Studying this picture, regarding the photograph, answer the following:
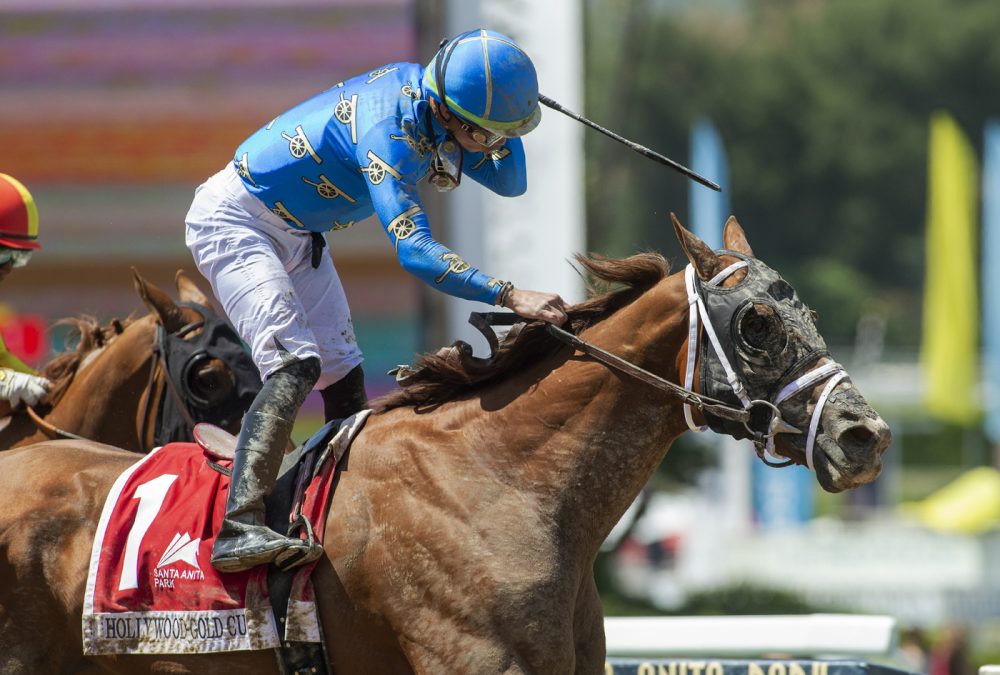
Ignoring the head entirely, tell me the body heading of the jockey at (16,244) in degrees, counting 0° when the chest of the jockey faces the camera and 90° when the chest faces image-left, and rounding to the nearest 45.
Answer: approximately 270°

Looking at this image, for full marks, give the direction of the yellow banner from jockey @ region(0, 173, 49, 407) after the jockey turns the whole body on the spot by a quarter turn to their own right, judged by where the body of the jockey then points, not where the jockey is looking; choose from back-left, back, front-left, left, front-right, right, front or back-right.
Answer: back-left

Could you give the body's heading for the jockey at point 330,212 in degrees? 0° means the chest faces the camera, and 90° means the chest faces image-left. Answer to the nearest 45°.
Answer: approximately 270°

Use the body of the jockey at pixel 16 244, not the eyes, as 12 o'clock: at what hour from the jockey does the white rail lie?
The white rail is roughly at 1 o'clock from the jockey.

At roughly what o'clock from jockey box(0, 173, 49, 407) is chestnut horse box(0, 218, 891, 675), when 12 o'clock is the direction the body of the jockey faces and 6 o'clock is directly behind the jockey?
The chestnut horse is roughly at 2 o'clock from the jockey.

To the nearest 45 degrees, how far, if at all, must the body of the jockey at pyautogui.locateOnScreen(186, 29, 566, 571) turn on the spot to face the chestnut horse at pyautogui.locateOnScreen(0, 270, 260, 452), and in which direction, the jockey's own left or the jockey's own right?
approximately 135° to the jockey's own left

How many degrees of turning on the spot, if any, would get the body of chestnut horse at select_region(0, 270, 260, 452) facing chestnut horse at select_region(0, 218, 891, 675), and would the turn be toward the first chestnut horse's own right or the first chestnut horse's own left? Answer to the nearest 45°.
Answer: approximately 45° to the first chestnut horse's own right

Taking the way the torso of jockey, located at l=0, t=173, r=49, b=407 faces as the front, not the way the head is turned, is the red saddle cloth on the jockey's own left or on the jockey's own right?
on the jockey's own right

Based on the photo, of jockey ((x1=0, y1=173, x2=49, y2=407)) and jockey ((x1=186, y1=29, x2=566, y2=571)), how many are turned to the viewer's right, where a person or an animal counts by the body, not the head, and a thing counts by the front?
2

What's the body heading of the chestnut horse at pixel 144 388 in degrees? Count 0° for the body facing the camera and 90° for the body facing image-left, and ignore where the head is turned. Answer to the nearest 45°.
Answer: approximately 270°
